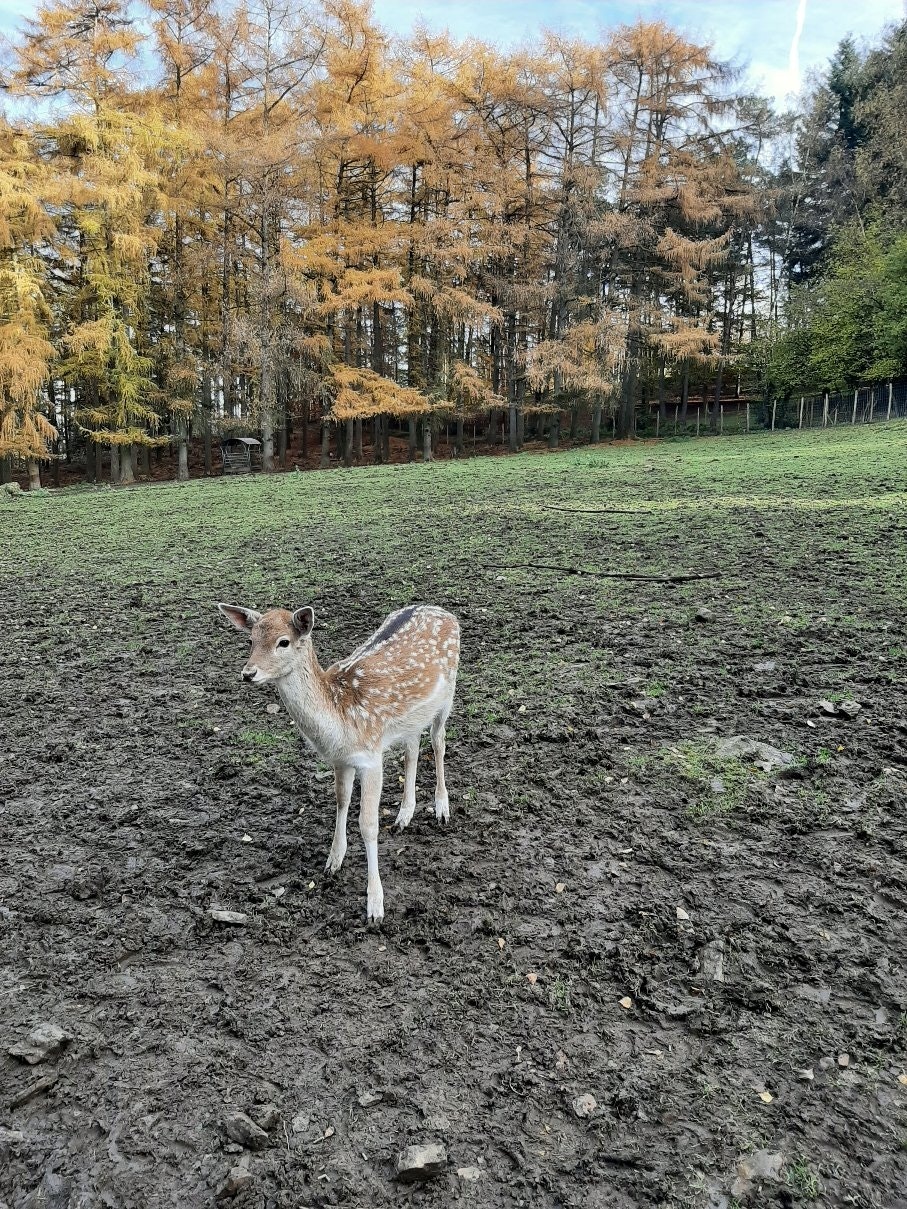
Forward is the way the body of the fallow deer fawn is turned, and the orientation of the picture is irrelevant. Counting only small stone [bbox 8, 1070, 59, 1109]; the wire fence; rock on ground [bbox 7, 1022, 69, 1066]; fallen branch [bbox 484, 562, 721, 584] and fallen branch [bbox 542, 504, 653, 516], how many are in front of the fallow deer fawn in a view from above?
2

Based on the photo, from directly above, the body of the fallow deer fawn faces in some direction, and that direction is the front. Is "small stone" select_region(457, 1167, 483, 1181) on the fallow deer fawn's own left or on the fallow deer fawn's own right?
on the fallow deer fawn's own left

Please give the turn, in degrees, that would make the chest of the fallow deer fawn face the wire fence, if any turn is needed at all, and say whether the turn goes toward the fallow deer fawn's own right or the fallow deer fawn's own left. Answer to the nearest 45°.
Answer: approximately 180°

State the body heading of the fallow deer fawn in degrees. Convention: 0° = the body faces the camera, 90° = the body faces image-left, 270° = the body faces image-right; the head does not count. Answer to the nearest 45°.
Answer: approximately 45°

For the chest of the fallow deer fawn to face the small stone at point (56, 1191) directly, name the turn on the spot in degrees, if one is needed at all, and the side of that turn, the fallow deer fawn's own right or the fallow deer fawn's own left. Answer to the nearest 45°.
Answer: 0° — it already faces it

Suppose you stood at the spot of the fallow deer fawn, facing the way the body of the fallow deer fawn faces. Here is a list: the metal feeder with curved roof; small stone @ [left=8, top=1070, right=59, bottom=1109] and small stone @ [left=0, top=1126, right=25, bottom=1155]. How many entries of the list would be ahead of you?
2

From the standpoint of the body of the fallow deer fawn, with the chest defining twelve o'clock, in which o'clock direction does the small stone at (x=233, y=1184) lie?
The small stone is roughly at 11 o'clock from the fallow deer fawn.

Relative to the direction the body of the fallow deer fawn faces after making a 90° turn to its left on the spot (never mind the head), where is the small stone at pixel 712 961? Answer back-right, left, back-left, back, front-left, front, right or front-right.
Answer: front

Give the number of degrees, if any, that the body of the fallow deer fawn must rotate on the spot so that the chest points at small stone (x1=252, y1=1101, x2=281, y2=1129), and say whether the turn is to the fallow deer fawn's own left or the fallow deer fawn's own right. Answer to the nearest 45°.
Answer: approximately 45° to the fallow deer fawn's own left

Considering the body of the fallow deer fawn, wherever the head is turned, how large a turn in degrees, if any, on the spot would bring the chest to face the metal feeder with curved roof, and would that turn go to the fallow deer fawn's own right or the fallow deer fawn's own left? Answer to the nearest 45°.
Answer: approximately 135° to the fallow deer fawn's own right

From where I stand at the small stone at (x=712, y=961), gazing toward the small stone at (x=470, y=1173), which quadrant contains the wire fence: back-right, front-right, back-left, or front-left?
back-right

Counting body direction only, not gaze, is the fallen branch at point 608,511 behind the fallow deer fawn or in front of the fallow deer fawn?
behind

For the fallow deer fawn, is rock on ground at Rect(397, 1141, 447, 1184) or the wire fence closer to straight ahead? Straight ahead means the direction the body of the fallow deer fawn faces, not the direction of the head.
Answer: the rock on ground

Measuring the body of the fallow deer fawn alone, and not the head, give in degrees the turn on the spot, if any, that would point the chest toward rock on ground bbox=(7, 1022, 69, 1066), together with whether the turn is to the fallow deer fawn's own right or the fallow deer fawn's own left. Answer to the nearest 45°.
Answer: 0° — it already faces it

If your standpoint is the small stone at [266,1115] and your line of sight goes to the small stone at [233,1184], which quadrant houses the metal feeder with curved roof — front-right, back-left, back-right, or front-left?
back-right

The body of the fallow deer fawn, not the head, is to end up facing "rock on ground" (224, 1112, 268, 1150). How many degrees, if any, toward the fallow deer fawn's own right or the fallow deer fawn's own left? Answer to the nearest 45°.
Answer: approximately 45° to the fallow deer fawn's own left

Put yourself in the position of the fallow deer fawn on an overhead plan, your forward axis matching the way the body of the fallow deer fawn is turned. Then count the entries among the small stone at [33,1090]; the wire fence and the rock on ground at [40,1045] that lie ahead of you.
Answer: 2
